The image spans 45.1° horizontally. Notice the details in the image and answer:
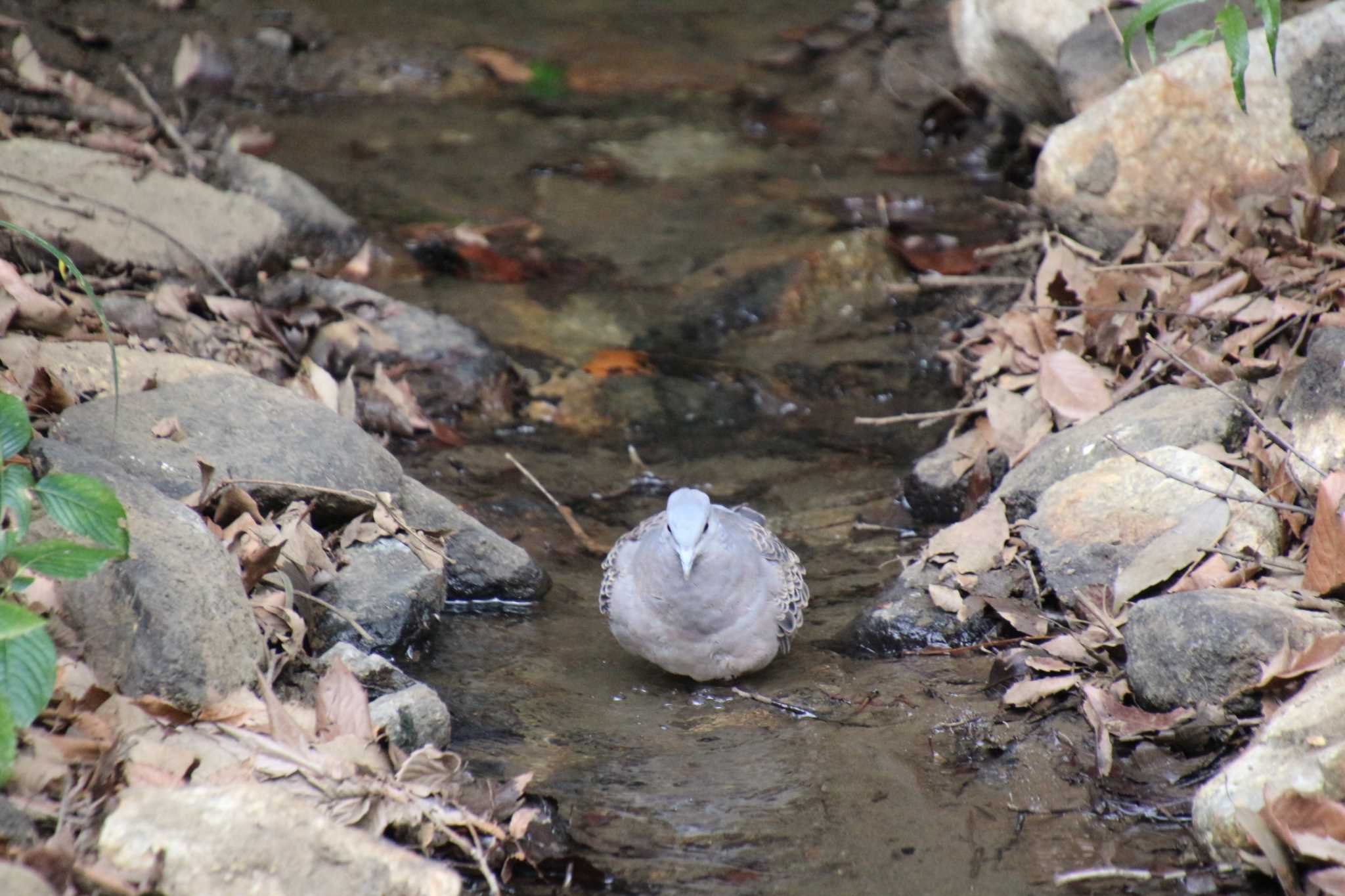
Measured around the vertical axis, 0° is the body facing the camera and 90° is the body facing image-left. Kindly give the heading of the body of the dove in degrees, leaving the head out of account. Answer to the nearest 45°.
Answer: approximately 0°

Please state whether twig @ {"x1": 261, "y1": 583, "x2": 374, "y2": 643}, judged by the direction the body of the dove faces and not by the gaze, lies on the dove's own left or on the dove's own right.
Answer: on the dove's own right

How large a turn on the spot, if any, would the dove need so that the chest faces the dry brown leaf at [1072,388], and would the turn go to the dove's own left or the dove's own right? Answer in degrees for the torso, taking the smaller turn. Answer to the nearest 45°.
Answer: approximately 135° to the dove's own left

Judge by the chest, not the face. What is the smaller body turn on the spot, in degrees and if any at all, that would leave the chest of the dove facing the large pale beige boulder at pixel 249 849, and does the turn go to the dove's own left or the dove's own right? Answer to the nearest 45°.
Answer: approximately 45° to the dove's own right

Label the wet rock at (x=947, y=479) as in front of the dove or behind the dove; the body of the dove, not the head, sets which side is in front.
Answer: behind

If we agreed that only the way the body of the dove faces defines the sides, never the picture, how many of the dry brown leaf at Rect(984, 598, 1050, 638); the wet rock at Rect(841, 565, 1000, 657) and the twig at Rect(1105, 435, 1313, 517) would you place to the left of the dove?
3

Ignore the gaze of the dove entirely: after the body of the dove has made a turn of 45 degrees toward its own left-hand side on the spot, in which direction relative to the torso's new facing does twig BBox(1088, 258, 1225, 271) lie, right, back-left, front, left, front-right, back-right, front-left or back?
left

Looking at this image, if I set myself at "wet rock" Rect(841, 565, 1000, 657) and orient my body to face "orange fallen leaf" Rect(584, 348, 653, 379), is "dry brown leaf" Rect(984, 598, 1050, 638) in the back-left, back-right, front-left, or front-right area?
back-right

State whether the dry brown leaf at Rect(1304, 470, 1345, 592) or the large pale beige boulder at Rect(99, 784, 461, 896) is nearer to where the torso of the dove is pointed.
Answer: the large pale beige boulder

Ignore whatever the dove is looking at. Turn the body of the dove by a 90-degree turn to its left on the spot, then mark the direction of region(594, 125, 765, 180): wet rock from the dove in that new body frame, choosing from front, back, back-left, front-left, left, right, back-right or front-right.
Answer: left

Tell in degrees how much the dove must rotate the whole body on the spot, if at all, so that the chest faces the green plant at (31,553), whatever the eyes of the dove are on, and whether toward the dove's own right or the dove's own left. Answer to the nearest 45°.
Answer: approximately 45° to the dove's own right
